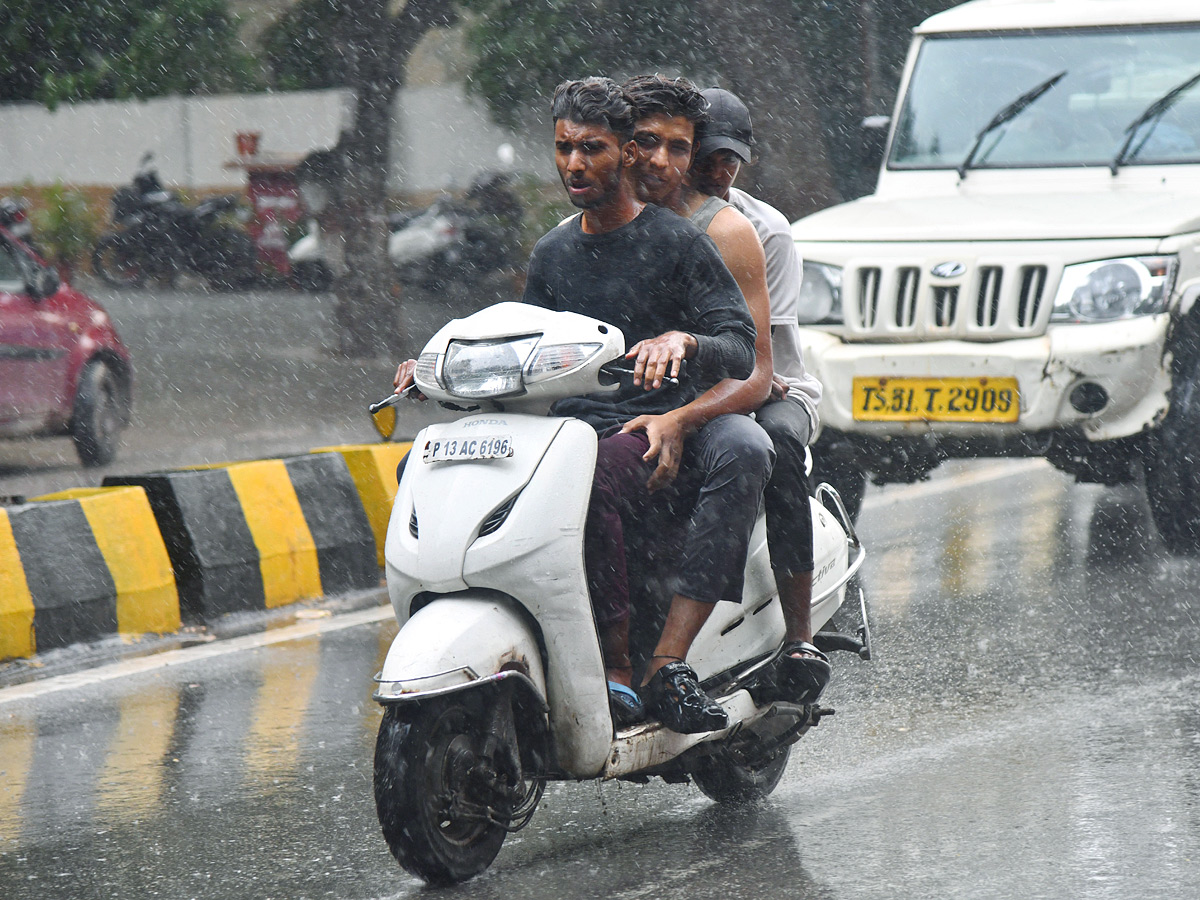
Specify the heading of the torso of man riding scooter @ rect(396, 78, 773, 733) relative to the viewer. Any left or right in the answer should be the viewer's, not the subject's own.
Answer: facing the viewer and to the left of the viewer

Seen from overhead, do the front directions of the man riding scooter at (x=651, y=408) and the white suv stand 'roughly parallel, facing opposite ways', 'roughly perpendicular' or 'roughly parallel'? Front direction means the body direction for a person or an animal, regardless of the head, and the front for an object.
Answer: roughly parallel

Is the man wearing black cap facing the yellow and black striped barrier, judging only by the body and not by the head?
no

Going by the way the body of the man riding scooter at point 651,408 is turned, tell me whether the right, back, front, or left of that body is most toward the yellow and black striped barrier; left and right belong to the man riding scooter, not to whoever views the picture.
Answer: right

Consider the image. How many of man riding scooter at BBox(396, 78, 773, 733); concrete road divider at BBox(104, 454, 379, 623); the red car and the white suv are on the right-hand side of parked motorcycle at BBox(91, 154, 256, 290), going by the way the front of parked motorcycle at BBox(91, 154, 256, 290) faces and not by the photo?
0

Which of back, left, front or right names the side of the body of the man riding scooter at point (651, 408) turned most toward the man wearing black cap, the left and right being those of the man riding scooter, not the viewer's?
back

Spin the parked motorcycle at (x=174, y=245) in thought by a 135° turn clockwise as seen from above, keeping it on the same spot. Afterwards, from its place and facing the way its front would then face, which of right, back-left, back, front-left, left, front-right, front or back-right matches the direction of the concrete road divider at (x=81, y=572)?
back-right

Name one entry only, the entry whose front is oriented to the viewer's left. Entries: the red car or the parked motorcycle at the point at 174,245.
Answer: the parked motorcycle

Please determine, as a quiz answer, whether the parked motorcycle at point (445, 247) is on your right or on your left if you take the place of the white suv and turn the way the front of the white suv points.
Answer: on your right

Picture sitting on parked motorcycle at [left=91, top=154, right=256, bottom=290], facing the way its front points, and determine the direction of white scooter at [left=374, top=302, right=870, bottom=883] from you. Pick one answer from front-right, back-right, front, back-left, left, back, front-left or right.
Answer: left

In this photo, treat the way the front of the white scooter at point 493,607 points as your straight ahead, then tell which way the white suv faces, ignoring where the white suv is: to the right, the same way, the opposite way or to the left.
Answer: the same way

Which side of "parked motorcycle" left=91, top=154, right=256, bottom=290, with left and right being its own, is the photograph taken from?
left

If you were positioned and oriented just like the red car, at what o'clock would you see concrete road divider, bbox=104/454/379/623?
The concrete road divider is roughly at 4 o'clock from the red car.

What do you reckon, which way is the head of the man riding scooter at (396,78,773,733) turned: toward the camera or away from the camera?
toward the camera

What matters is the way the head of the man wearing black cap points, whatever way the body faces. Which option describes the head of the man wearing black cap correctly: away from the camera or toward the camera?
toward the camera

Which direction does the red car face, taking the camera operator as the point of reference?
facing away from the viewer and to the right of the viewer

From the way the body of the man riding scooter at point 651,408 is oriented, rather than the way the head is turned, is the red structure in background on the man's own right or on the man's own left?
on the man's own right

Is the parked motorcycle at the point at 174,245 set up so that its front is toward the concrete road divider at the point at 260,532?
no

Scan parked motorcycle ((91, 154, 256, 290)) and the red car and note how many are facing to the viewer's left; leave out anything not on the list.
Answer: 1
